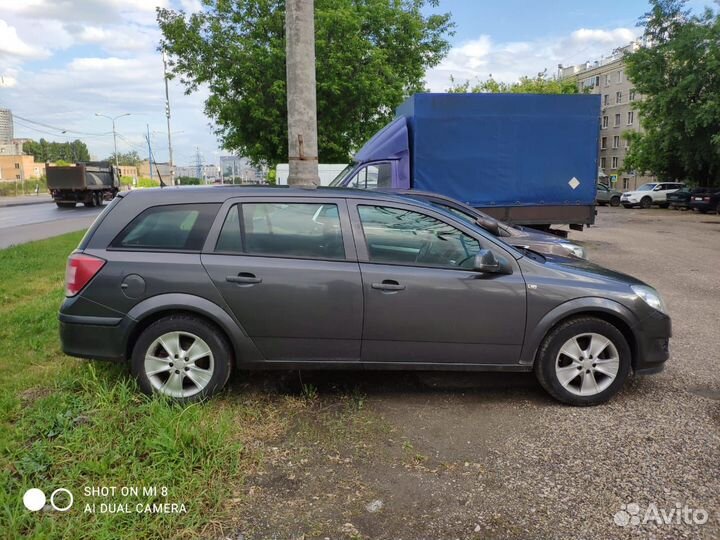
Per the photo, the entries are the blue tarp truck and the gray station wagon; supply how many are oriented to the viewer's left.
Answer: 1

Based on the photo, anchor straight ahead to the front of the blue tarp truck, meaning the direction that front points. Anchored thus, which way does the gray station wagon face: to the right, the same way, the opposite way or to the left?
the opposite way

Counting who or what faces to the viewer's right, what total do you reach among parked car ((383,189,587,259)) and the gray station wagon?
2

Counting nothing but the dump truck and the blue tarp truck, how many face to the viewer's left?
1

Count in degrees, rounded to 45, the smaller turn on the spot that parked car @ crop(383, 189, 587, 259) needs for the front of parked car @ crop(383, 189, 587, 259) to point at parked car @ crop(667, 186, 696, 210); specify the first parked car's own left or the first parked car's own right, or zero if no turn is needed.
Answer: approximately 90° to the first parked car's own left

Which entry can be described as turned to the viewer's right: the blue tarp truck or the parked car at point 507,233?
the parked car

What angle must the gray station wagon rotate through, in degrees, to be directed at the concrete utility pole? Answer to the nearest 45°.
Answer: approximately 90° to its left

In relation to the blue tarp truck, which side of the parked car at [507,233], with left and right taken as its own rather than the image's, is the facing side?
left

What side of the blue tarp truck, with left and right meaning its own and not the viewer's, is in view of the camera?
left

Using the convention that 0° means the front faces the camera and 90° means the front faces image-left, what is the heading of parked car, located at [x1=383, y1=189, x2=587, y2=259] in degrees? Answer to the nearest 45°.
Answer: approximately 270°

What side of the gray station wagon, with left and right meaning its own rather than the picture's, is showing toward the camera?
right
